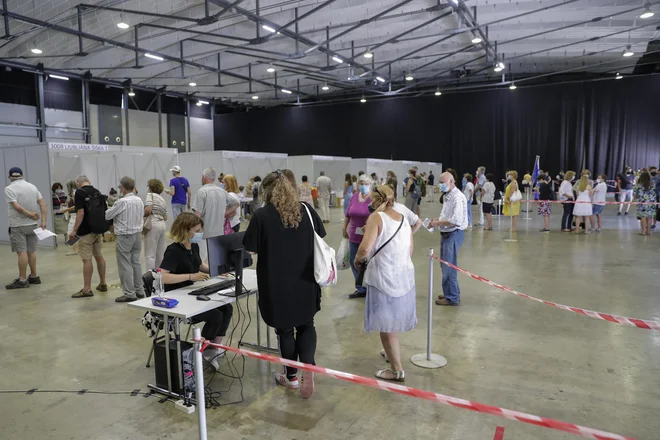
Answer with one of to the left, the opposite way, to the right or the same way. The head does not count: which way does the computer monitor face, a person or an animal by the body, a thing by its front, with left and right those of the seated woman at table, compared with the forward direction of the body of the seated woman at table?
the opposite way

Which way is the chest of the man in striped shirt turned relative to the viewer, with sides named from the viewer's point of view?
facing away from the viewer and to the left of the viewer

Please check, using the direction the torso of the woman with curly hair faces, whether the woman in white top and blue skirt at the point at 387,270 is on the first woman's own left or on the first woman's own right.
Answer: on the first woman's own right

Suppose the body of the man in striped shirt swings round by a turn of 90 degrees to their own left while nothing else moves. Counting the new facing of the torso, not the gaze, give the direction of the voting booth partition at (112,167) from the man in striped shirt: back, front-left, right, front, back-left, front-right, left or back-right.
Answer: back-right

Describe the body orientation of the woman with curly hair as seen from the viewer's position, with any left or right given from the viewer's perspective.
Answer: facing away from the viewer and to the left of the viewer

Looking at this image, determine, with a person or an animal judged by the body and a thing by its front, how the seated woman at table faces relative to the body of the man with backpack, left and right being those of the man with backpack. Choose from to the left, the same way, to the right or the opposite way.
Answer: the opposite way

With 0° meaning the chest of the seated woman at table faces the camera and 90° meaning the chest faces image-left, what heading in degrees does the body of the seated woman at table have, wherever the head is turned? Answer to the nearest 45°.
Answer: approximately 315°

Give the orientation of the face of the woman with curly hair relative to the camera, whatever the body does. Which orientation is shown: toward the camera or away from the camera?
away from the camera

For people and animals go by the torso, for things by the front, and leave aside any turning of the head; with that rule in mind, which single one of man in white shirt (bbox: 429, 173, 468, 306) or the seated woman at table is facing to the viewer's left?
the man in white shirt

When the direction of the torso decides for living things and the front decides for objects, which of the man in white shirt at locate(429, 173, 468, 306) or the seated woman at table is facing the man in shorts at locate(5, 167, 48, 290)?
the man in white shirt
